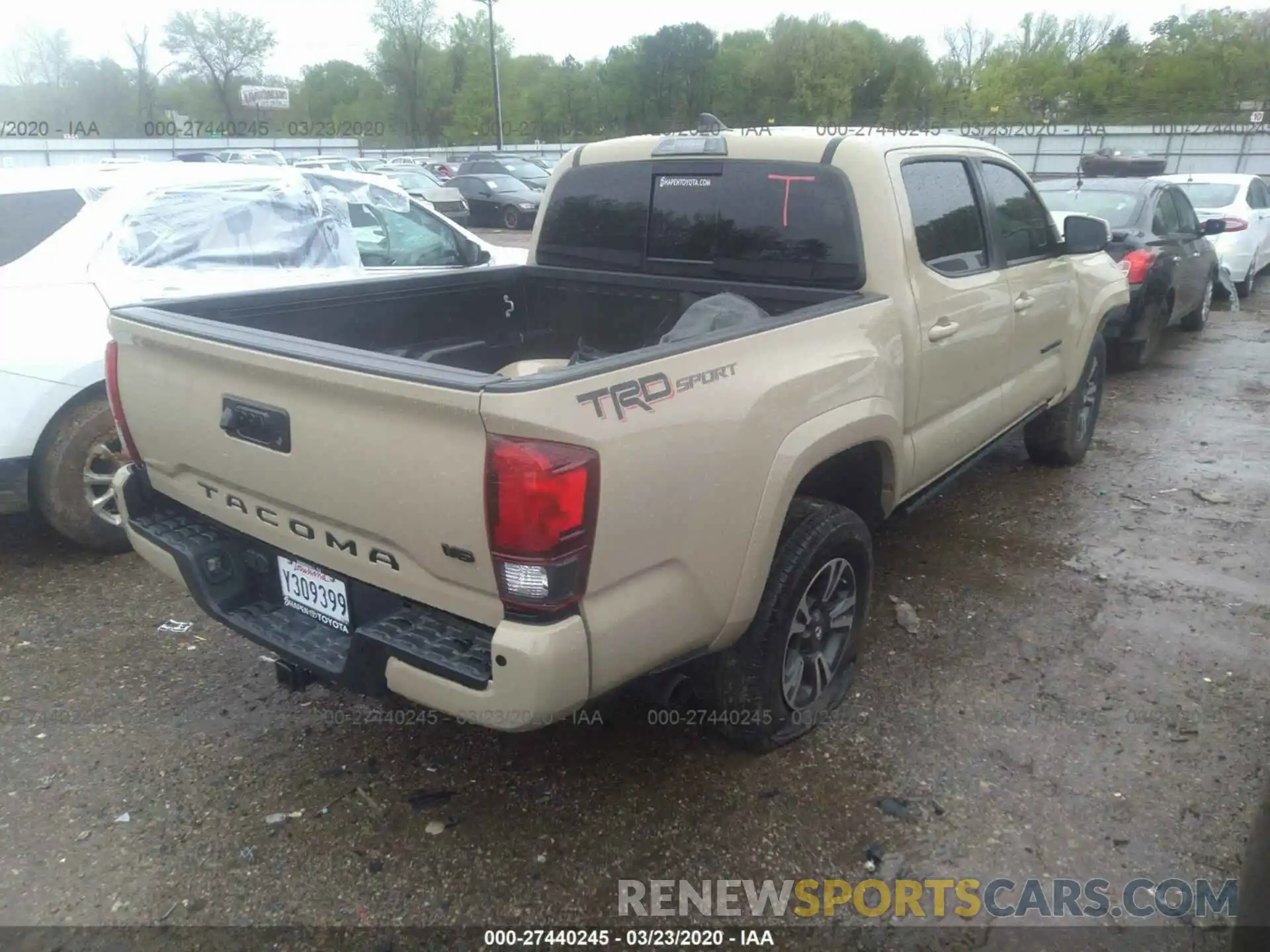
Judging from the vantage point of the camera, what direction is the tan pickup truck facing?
facing away from the viewer and to the right of the viewer

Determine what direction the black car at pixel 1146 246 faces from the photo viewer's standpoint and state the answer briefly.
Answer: facing away from the viewer and to the right of the viewer

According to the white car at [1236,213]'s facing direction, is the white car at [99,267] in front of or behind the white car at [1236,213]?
behind

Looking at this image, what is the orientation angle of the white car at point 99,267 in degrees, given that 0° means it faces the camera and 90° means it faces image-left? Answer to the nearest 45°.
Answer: approximately 270°

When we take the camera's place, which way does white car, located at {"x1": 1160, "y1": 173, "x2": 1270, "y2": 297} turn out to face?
facing away from the viewer and to the right of the viewer

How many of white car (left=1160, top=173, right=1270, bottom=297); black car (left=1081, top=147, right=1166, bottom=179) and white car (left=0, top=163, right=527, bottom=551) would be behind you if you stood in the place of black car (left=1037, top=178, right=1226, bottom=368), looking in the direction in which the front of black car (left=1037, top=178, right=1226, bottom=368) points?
1

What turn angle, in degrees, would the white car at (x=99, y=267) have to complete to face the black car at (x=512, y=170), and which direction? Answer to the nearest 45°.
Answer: approximately 90° to its left

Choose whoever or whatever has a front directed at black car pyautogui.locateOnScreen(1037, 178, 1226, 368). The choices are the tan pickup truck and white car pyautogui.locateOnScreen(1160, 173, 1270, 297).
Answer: the tan pickup truck

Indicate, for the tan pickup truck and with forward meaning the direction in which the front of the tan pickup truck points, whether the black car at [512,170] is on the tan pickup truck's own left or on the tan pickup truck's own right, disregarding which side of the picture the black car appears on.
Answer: on the tan pickup truck's own left
